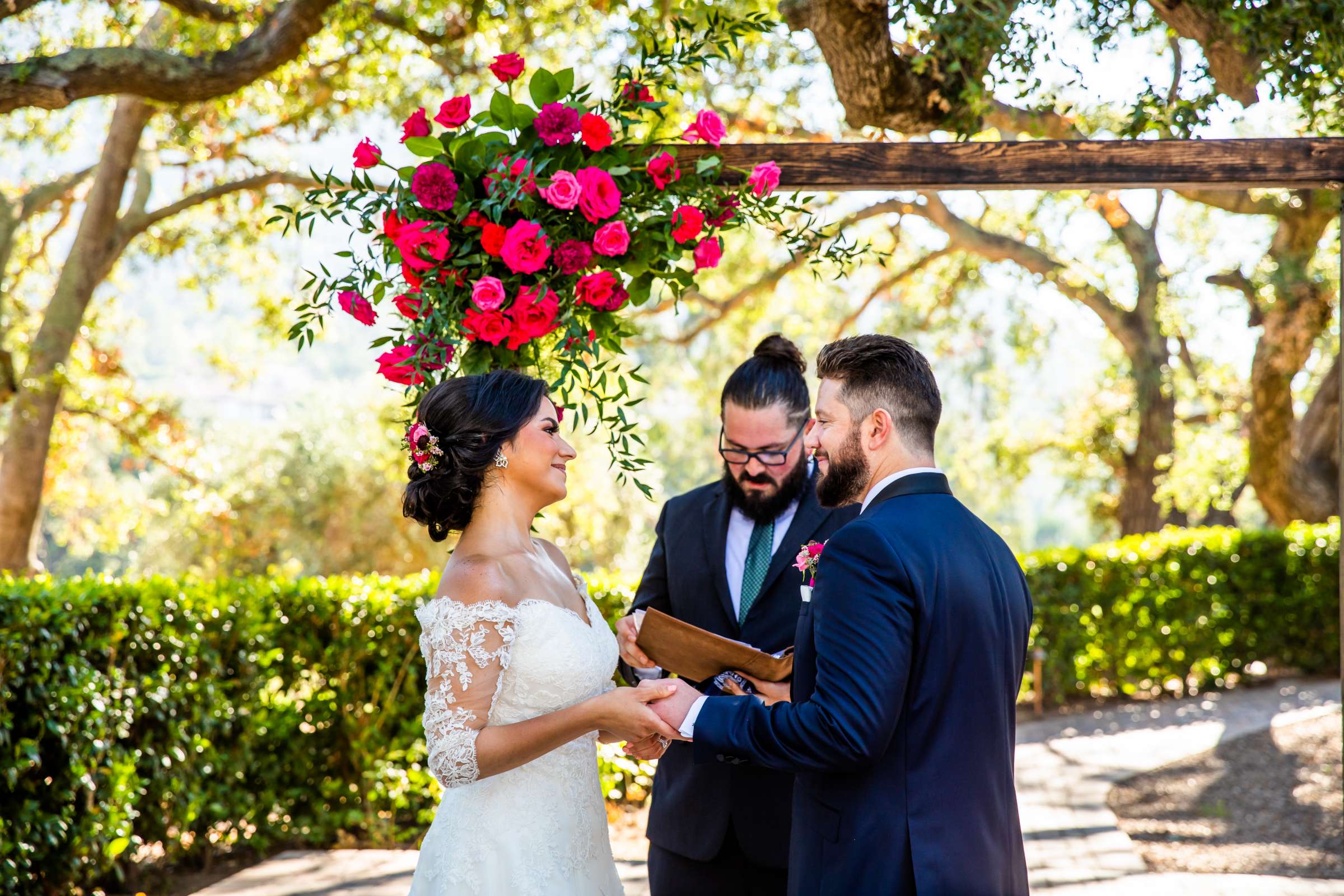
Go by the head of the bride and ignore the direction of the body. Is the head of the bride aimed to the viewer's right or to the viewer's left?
to the viewer's right

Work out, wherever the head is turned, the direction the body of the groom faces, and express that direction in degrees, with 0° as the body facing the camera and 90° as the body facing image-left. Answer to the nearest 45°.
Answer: approximately 135°

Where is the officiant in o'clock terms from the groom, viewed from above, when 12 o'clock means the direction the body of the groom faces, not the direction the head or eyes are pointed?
The officiant is roughly at 1 o'clock from the groom.

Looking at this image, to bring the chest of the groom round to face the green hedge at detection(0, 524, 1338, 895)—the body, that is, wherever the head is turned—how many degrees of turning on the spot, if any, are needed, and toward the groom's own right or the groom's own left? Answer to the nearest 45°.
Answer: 0° — they already face it

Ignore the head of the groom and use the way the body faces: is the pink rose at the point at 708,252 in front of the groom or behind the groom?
in front

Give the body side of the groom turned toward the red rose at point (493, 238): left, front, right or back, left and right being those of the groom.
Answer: front

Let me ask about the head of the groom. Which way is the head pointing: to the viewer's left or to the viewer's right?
to the viewer's left
